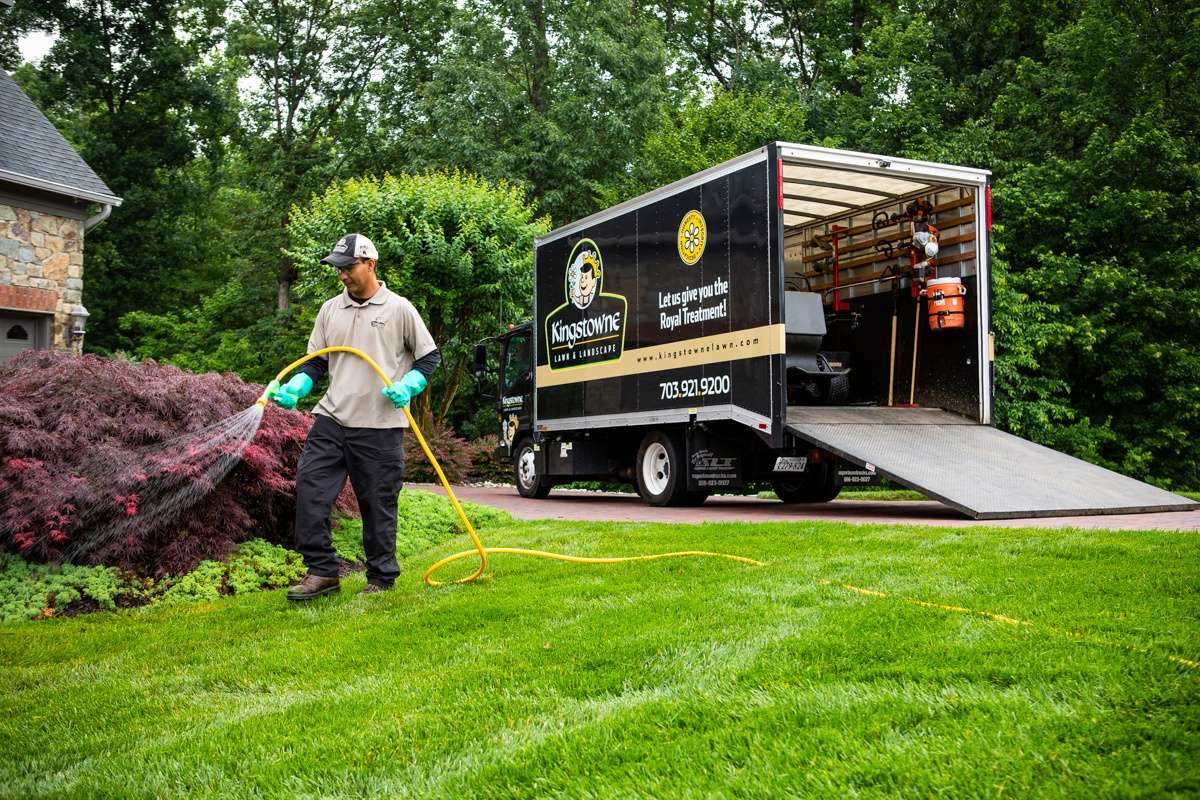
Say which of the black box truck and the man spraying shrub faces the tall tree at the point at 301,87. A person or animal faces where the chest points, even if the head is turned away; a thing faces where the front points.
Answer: the black box truck

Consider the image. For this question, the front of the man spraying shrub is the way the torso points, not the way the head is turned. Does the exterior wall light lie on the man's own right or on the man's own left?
on the man's own right

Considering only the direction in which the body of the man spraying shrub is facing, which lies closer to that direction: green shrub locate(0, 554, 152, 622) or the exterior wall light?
the green shrub

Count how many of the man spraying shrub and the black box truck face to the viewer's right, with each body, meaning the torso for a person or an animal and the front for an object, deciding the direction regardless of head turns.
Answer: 0

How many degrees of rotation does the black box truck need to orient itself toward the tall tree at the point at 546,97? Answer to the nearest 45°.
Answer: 0° — it already faces it

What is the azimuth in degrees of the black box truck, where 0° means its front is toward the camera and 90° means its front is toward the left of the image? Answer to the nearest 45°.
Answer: approximately 135°

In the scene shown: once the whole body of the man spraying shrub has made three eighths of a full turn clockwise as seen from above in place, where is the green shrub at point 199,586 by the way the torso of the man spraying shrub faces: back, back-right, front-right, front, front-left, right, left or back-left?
front-left

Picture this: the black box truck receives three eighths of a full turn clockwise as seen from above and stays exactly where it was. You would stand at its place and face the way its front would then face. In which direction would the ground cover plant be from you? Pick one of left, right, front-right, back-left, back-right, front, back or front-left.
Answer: back-right

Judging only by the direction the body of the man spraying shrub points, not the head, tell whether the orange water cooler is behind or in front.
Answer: behind

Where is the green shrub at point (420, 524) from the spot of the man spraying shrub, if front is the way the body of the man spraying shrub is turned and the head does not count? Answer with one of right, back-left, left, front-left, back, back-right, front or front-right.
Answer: back-right

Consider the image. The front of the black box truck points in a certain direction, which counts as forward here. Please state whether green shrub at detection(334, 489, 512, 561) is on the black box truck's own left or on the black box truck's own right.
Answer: on the black box truck's own left

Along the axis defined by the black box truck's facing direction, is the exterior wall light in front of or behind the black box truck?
in front

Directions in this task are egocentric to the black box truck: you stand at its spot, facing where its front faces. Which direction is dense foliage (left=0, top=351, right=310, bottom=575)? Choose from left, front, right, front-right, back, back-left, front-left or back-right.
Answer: left

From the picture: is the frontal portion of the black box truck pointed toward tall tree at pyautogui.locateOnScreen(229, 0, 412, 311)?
yes
